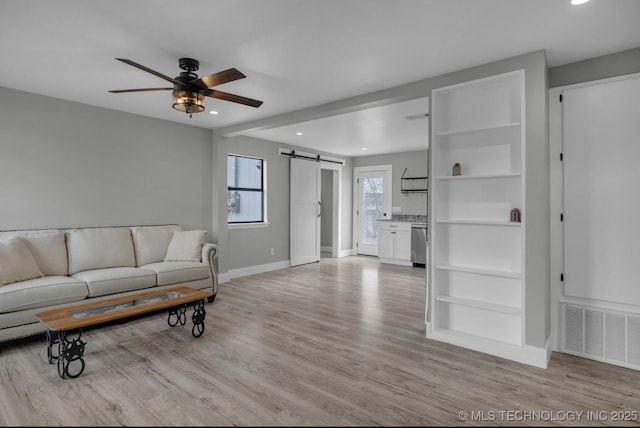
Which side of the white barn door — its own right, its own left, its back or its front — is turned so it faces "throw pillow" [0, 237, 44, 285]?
right

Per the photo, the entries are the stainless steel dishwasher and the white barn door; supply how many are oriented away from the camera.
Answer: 0

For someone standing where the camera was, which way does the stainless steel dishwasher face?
facing the viewer and to the left of the viewer

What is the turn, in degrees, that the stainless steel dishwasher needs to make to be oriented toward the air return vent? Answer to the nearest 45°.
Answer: approximately 45° to its left

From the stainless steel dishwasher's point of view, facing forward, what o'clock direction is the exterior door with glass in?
The exterior door with glass is roughly at 3 o'clock from the stainless steel dishwasher.

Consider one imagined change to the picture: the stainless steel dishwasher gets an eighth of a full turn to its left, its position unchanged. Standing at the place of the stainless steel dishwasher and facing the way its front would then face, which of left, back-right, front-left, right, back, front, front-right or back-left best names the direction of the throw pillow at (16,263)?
front-right

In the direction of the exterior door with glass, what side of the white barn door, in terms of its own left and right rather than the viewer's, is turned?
left

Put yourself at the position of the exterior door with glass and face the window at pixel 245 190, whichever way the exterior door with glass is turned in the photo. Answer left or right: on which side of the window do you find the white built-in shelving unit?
left

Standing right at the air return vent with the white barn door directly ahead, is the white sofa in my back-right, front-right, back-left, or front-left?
front-left

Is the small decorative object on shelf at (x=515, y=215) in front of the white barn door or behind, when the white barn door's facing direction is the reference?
in front

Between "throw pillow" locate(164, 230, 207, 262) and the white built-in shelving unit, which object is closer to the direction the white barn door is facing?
the white built-in shelving unit

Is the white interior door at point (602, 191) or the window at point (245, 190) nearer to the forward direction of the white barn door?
the white interior door

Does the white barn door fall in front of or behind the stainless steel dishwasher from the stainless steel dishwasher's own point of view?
in front

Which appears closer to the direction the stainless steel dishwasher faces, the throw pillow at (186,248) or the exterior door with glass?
the throw pillow

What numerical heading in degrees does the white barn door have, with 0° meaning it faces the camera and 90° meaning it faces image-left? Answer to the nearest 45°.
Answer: approximately 315°

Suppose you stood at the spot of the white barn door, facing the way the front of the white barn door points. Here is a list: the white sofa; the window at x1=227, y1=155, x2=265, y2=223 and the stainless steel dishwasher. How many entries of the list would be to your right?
2
